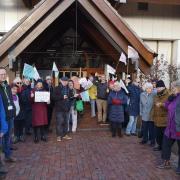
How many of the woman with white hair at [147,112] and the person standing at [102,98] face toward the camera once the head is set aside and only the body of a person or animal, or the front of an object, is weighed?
2

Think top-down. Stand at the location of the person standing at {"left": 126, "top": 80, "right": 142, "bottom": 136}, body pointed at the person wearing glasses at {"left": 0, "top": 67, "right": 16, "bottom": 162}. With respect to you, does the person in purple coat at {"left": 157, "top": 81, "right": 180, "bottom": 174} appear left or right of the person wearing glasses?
left

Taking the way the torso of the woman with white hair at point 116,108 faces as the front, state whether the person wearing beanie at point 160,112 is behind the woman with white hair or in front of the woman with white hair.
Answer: in front

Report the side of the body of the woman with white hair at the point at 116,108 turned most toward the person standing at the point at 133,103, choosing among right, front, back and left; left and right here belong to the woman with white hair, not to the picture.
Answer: left

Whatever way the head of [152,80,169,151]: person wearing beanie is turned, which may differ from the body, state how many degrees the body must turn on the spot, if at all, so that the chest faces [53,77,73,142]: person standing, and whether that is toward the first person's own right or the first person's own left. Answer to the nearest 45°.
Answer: approximately 45° to the first person's own right

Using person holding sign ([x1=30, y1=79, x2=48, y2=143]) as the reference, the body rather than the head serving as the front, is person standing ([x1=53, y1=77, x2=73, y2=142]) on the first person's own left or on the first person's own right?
on the first person's own left

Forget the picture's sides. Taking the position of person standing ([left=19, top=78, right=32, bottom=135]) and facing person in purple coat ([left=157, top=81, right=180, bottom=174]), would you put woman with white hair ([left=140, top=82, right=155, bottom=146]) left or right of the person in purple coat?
left

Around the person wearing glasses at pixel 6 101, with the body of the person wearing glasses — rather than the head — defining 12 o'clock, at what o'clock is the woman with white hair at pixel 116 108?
The woman with white hair is roughly at 9 o'clock from the person wearing glasses.
